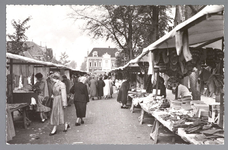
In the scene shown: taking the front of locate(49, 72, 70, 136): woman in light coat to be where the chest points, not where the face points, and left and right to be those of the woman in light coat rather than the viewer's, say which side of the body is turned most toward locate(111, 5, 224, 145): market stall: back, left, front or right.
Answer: left

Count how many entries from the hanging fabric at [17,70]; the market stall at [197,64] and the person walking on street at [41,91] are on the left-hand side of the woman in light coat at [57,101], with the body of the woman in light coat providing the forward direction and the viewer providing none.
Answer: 1

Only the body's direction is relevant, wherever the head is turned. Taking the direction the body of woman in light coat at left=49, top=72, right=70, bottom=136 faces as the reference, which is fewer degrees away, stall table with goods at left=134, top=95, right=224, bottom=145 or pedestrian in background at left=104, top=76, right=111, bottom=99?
the stall table with goods

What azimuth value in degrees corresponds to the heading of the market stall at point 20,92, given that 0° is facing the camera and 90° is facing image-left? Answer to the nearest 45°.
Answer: approximately 270°

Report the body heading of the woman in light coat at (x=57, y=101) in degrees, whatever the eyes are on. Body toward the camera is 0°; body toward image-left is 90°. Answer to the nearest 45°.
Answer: approximately 45°

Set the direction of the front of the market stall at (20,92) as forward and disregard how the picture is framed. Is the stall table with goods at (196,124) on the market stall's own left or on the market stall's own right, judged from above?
on the market stall's own right

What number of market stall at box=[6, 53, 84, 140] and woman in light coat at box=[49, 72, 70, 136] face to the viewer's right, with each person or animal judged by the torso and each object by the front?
1

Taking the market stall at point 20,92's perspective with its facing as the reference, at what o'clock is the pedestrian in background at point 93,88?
The pedestrian in background is roughly at 10 o'clock from the market stall.

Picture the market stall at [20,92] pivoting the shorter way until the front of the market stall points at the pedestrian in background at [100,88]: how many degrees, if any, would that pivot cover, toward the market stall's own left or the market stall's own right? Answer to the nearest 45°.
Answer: approximately 45° to the market stall's own left

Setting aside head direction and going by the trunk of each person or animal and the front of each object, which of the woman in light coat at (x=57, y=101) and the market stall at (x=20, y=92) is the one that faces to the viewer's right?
the market stall
